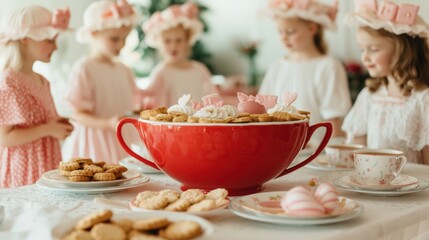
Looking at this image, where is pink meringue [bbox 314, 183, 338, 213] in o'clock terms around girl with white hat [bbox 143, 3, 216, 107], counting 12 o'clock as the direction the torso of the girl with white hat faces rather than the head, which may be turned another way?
The pink meringue is roughly at 12 o'clock from the girl with white hat.

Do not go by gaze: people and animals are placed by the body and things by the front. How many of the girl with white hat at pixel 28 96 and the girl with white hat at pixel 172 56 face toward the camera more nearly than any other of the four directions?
1

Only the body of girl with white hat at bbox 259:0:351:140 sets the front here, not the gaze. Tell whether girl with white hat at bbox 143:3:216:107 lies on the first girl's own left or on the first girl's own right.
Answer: on the first girl's own right

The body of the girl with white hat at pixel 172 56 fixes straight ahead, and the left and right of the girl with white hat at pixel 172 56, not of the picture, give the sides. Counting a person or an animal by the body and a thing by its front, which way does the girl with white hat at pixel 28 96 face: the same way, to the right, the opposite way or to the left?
to the left

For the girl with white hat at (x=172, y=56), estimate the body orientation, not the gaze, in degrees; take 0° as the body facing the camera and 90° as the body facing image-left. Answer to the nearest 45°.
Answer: approximately 0°

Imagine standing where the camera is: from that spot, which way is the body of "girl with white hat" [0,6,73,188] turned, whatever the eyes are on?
to the viewer's right

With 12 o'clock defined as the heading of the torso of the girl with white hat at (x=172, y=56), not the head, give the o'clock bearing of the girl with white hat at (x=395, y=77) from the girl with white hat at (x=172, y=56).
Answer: the girl with white hat at (x=395, y=77) is roughly at 11 o'clock from the girl with white hat at (x=172, y=56).
